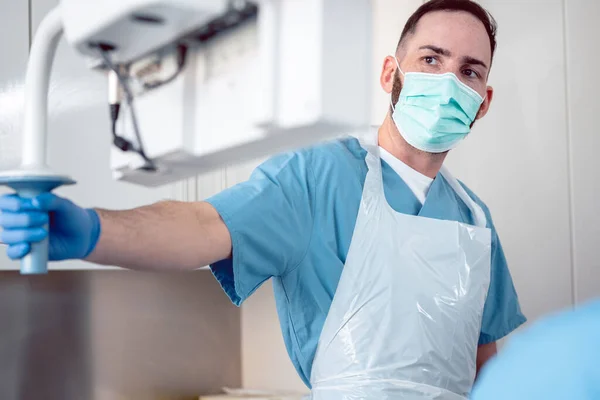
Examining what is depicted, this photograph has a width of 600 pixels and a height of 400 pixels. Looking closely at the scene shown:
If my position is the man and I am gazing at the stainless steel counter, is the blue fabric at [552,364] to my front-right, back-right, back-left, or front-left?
back-left

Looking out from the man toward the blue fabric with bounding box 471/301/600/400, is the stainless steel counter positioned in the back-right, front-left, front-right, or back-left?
back-right

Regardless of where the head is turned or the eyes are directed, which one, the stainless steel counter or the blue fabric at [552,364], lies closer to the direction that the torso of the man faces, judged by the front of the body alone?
the blue fabric

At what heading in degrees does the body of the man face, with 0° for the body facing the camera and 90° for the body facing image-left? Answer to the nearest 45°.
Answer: approximately 315°
